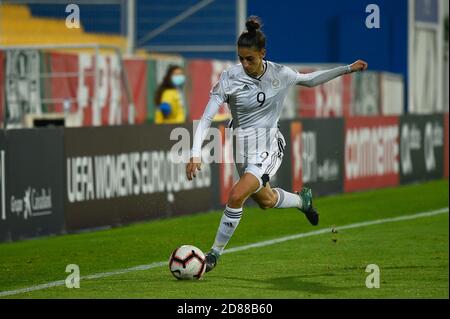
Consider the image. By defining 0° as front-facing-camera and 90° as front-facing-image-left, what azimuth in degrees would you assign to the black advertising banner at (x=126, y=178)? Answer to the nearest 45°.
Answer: approximately 315°

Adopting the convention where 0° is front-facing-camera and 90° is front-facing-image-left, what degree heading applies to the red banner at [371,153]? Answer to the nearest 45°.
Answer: approximately 315°

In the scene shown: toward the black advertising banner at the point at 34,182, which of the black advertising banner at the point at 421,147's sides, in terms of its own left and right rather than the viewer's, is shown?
right

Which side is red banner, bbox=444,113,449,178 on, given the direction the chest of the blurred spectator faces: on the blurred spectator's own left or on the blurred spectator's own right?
on the blurred spectator's own left

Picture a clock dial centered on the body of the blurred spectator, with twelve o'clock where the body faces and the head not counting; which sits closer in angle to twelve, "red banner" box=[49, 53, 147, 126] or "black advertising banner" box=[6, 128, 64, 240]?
the black advertising banner

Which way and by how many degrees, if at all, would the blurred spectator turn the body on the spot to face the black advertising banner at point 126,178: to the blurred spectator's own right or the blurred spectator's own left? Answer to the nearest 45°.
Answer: approximately 45° to the blurred spectator's own right
